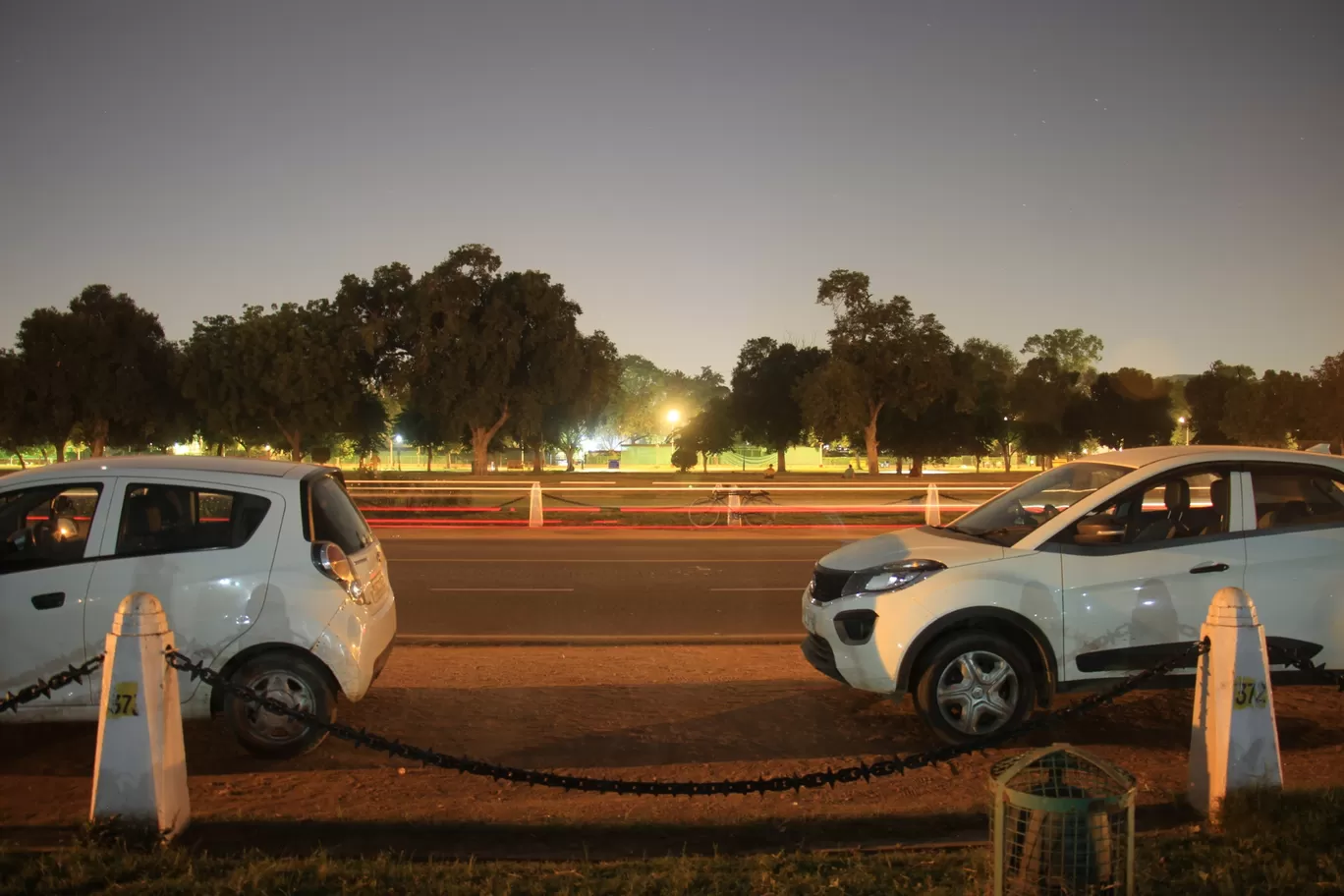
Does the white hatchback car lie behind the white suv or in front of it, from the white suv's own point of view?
in front

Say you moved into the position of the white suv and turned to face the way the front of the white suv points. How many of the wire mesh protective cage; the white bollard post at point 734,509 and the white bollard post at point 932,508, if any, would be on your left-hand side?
1

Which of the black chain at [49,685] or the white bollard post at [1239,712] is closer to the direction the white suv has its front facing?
the black chain

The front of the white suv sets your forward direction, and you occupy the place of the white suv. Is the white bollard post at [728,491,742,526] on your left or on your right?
on your right

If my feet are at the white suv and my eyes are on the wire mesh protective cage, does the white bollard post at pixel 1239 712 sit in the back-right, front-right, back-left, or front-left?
front-left

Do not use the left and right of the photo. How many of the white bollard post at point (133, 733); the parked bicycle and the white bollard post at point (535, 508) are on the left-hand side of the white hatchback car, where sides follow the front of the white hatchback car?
1

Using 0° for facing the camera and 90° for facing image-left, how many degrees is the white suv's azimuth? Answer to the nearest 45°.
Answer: approximately 90°

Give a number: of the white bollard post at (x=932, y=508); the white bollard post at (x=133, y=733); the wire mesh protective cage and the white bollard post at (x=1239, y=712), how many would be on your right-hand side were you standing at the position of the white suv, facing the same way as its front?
1

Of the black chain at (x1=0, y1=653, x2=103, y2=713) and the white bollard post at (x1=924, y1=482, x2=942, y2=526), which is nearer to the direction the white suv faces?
the black chain

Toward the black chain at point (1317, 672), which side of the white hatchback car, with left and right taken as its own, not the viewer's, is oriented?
back

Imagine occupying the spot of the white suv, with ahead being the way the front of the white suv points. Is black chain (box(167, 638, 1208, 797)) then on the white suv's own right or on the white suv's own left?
on the white suv's own left

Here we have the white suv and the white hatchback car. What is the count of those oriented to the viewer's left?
2

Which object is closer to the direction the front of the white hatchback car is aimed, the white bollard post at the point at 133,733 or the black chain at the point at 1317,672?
the white bollard post

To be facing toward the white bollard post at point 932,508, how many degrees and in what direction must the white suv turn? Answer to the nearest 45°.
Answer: approximately 90° to its right

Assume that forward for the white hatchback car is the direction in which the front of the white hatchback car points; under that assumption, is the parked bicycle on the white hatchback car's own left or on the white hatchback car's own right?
on the white hatchback car's own right

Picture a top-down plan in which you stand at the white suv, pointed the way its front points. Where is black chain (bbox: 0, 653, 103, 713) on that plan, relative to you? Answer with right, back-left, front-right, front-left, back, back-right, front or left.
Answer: front-left

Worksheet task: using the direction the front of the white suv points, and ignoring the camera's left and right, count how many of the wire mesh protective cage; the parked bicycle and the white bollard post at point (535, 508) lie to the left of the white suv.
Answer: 1

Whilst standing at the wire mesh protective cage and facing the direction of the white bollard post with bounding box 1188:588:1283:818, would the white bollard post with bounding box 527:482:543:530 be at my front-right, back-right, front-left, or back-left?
front-left

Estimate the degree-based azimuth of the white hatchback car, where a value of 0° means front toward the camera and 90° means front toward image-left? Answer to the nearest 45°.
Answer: approximately 90°
